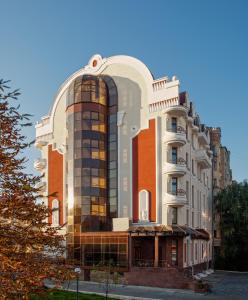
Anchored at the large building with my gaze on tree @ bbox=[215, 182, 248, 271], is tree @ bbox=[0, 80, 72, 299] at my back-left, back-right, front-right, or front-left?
back-right

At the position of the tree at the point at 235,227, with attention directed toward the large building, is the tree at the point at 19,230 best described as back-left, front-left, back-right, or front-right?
front-left

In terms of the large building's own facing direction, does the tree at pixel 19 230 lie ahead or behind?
ahead

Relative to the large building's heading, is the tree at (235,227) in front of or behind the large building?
behind

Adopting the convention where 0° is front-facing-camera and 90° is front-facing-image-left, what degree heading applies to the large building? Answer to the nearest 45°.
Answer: approximately 45°
